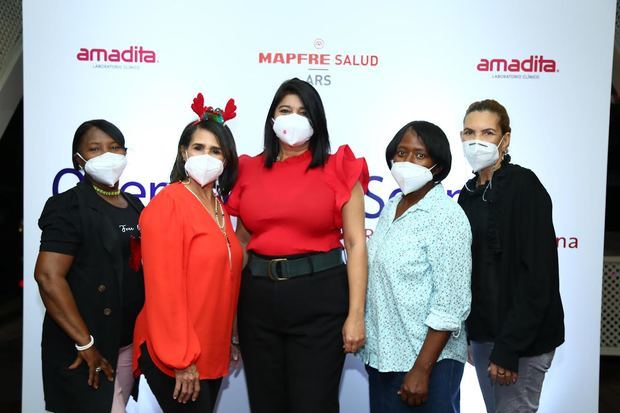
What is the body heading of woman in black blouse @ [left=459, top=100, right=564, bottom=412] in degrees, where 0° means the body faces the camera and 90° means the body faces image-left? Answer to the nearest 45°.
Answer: approximately 45°

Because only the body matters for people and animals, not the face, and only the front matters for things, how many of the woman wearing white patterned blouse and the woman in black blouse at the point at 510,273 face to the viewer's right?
0

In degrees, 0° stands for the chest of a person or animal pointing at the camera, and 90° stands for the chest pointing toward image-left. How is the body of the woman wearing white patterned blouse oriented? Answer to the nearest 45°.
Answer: approximately 45°

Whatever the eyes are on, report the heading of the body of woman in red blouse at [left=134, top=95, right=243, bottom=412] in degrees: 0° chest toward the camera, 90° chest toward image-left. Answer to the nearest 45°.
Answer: approximately 315°
